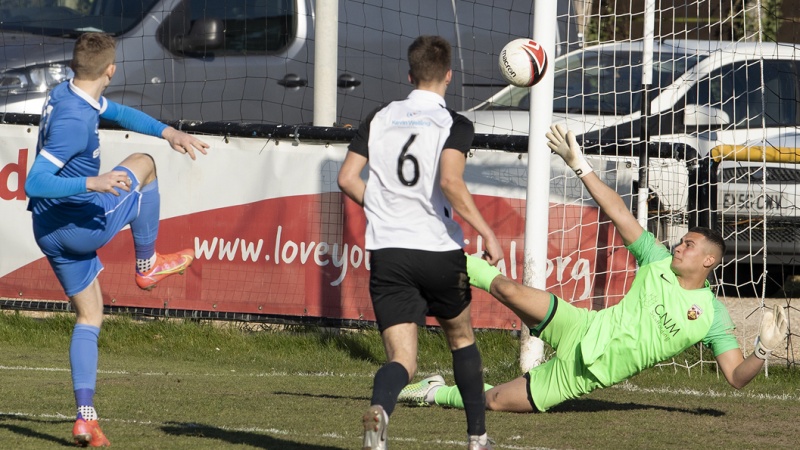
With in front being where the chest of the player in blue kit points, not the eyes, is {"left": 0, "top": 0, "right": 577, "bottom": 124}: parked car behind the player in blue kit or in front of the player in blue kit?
in front

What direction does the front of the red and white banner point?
toward the camera

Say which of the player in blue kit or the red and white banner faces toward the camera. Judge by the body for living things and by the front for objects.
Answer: the red and white banner

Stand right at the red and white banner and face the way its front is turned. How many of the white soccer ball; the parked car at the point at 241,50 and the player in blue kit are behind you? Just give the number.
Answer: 1

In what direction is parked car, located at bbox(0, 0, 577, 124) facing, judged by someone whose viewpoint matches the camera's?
facing the viewer and to the left of the viewer

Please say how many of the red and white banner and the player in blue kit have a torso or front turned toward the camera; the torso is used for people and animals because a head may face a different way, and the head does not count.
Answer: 1

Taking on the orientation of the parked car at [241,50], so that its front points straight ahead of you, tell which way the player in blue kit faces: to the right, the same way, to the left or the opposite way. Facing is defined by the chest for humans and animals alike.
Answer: the opposite way

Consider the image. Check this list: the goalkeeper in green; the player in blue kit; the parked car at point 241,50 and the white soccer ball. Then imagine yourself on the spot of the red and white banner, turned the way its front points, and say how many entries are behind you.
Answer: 1

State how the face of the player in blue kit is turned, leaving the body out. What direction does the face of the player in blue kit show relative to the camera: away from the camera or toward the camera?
away from the camera

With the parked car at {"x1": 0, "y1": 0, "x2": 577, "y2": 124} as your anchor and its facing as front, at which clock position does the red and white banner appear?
The red and white banner is roughly at 10 o'clock from the parked car.

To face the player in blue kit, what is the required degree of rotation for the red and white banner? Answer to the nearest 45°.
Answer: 0° — it already faces them
